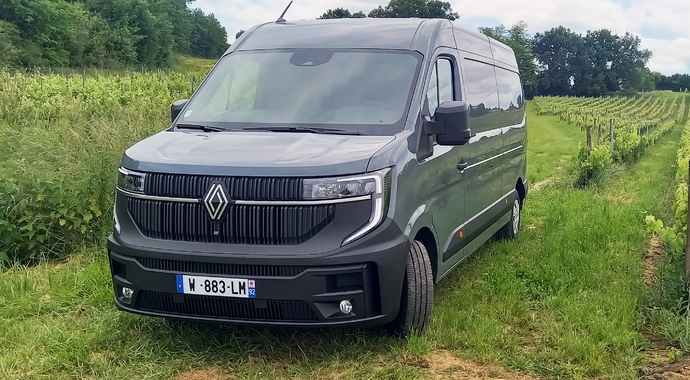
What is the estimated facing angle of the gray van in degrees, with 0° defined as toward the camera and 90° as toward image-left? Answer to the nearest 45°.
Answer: approximately 45°

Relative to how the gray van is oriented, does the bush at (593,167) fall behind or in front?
behind
